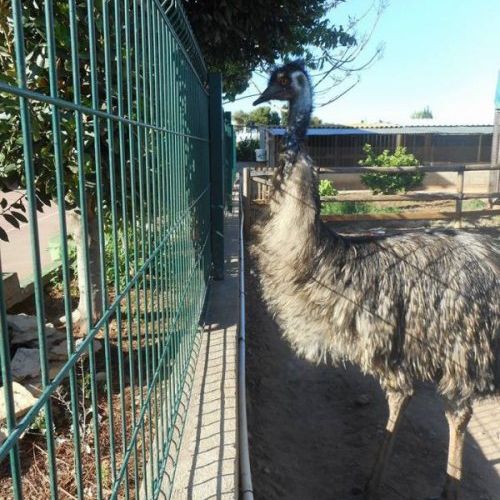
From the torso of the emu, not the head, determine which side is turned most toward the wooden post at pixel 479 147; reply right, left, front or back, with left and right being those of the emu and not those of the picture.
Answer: right

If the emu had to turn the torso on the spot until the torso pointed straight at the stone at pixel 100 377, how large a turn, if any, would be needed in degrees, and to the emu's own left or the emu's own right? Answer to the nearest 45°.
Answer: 0° — it already faces it

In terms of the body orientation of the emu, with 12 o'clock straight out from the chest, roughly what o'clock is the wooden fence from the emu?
The wooden fence is roughly at 3 o'clock from the emu.

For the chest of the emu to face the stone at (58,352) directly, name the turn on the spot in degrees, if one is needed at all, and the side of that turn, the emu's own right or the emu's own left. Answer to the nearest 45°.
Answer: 0° — it already faces it

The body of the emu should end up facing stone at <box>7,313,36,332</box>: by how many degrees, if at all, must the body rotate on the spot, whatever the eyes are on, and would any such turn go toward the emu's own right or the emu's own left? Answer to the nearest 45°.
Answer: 0° — it already faces it

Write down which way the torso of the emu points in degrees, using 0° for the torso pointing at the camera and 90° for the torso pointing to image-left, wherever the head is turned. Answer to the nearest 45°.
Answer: approximately 90°

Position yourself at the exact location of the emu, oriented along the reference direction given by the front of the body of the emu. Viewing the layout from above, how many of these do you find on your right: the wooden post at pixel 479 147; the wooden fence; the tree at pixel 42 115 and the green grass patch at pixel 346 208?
3

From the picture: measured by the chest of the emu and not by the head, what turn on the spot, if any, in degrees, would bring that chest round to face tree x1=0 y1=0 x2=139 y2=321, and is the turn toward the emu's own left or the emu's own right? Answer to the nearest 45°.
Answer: approximately 45° to the emu's own right
